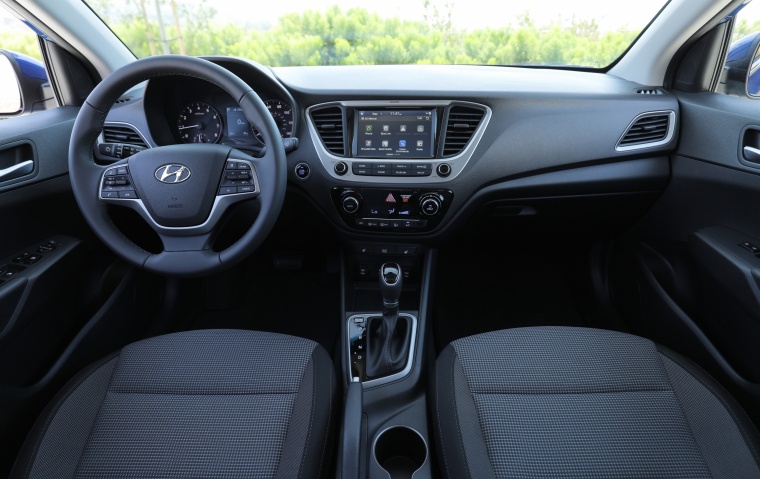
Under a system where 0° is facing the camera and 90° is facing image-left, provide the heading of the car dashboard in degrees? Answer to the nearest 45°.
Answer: approximately 0°

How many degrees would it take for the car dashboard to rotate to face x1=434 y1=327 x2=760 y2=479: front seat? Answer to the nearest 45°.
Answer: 0° — it already faces it

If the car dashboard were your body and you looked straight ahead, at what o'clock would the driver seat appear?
The driver seat is roughly at 1 o'clock from the car dashboard.

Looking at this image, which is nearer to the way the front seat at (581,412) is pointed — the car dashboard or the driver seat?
the car dashboard

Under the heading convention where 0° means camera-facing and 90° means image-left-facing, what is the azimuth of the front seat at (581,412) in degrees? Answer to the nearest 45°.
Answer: approximately 180°

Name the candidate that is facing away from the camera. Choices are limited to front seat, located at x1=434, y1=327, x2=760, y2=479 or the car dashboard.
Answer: the front seat

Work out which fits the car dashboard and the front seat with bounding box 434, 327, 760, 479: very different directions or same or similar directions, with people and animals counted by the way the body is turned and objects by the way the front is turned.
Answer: very different directions

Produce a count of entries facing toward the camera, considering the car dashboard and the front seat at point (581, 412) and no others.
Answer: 1

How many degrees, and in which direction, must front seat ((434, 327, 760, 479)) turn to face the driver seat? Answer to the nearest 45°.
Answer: approximately 135° to its left
